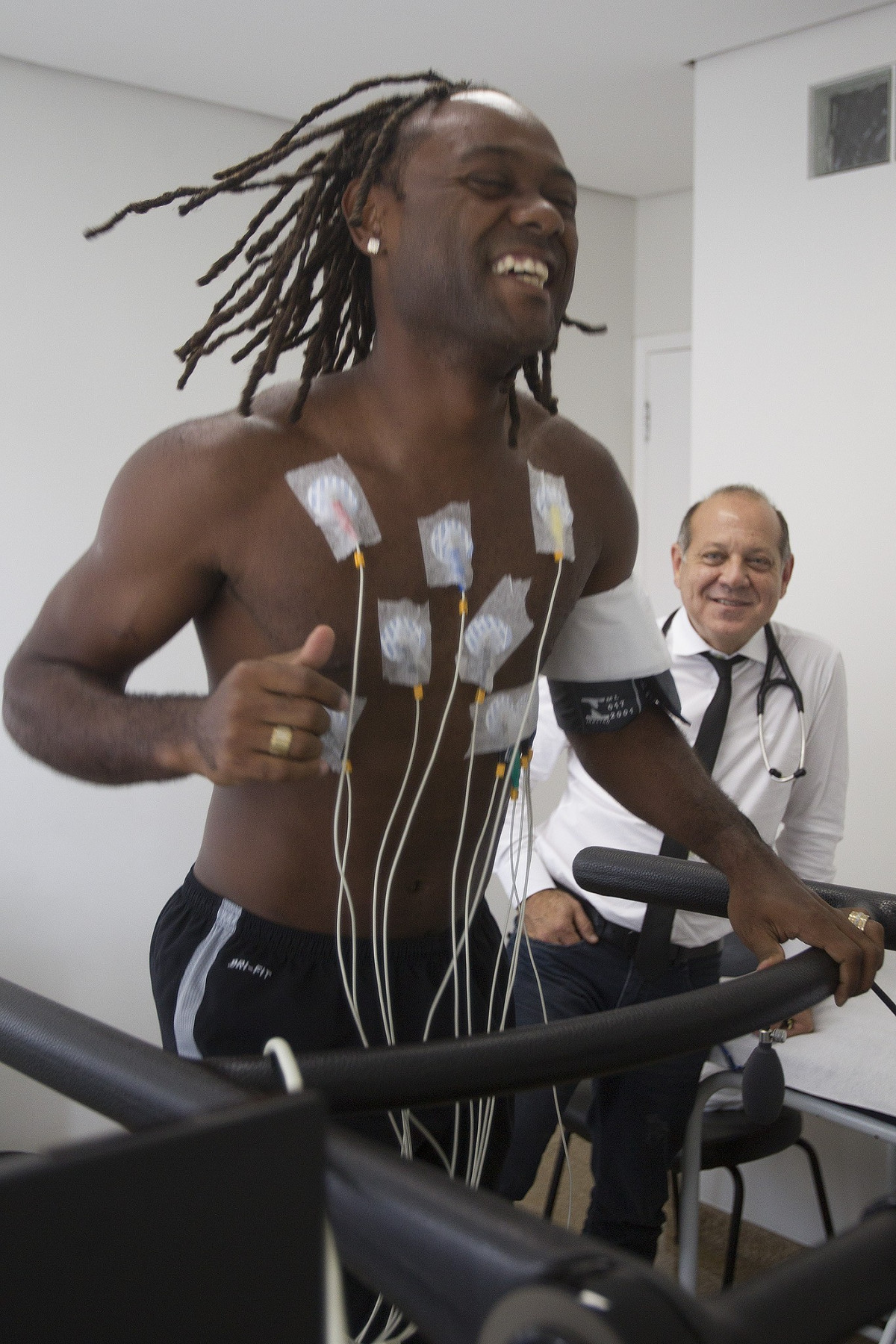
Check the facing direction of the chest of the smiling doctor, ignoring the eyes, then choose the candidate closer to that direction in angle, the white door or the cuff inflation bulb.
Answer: the cuff inflation bulb

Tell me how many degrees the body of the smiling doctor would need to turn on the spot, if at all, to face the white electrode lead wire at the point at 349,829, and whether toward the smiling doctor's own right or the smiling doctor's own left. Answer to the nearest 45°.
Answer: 0° — they already face it

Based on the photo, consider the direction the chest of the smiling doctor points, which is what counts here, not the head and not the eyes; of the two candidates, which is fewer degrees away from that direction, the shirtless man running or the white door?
the shirtless man running

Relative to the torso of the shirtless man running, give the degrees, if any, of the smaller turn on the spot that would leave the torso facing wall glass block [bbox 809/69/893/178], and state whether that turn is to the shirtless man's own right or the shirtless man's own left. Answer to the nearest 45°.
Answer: approximately 90° to the shirtless man's own left

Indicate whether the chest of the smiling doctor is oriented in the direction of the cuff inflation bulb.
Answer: yes

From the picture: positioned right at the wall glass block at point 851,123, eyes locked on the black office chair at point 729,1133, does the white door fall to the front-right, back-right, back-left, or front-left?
back-right

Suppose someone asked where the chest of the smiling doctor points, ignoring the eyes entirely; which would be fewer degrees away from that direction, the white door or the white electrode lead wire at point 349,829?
the white electrode lead wire

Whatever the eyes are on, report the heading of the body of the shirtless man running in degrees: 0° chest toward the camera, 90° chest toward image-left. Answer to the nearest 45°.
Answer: approximately 315°

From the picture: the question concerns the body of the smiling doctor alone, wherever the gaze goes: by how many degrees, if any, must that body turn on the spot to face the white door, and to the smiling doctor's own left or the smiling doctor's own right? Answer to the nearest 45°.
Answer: approximately 180°
